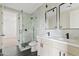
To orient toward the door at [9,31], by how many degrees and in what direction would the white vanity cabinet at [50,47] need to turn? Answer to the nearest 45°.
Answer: approximately 45° to its right

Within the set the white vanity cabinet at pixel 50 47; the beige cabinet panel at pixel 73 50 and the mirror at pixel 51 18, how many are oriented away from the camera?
0

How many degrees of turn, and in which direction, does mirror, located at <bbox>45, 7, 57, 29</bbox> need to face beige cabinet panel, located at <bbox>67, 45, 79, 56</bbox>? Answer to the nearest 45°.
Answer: approximately 45° to its left

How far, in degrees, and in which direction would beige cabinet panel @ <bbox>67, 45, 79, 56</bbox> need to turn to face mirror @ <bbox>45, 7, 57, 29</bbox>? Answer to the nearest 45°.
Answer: approximately 90° to its right

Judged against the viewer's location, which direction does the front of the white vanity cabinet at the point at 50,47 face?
facing the viewer and to the left of the viewer
